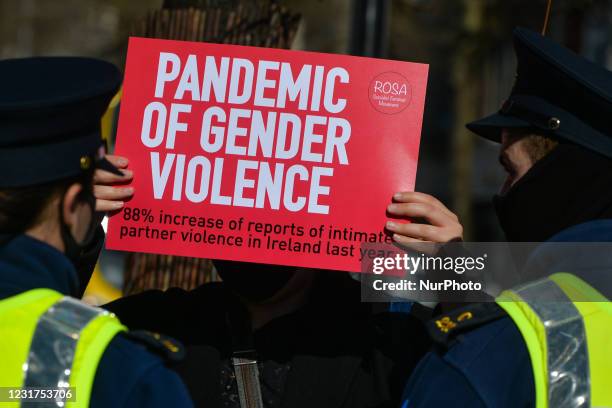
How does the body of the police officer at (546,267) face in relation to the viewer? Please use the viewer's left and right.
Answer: facing away from the viewer and to the left of the viewer

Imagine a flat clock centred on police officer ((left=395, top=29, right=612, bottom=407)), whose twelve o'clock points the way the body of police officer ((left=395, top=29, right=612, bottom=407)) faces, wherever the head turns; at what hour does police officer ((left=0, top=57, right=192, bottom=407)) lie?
police officer ((left=0, top=57, right=192, bottom=407)) is roughly at 10 o'clock from police officer ((left=395, top=29, right=612, bottom=407)).

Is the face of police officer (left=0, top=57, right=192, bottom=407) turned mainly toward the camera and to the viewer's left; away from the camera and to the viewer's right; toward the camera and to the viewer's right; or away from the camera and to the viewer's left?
away from the camera and to the viewer's right

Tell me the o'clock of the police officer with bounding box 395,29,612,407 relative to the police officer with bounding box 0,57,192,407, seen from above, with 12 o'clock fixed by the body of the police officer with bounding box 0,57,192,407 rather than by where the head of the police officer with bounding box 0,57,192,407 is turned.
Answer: the police officer with bounding box 395,29,612,407 is roughly at 2 o'clock from the police officer with bounding box 0,57,192,407.

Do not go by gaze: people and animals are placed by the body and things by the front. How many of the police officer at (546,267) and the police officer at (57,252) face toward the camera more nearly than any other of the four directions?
0

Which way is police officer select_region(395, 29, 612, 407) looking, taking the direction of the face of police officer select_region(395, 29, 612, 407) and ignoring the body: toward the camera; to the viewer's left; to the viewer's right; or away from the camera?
to the viewer's left

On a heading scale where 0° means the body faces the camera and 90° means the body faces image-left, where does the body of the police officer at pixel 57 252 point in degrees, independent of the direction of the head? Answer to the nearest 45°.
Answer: approximately 225°
